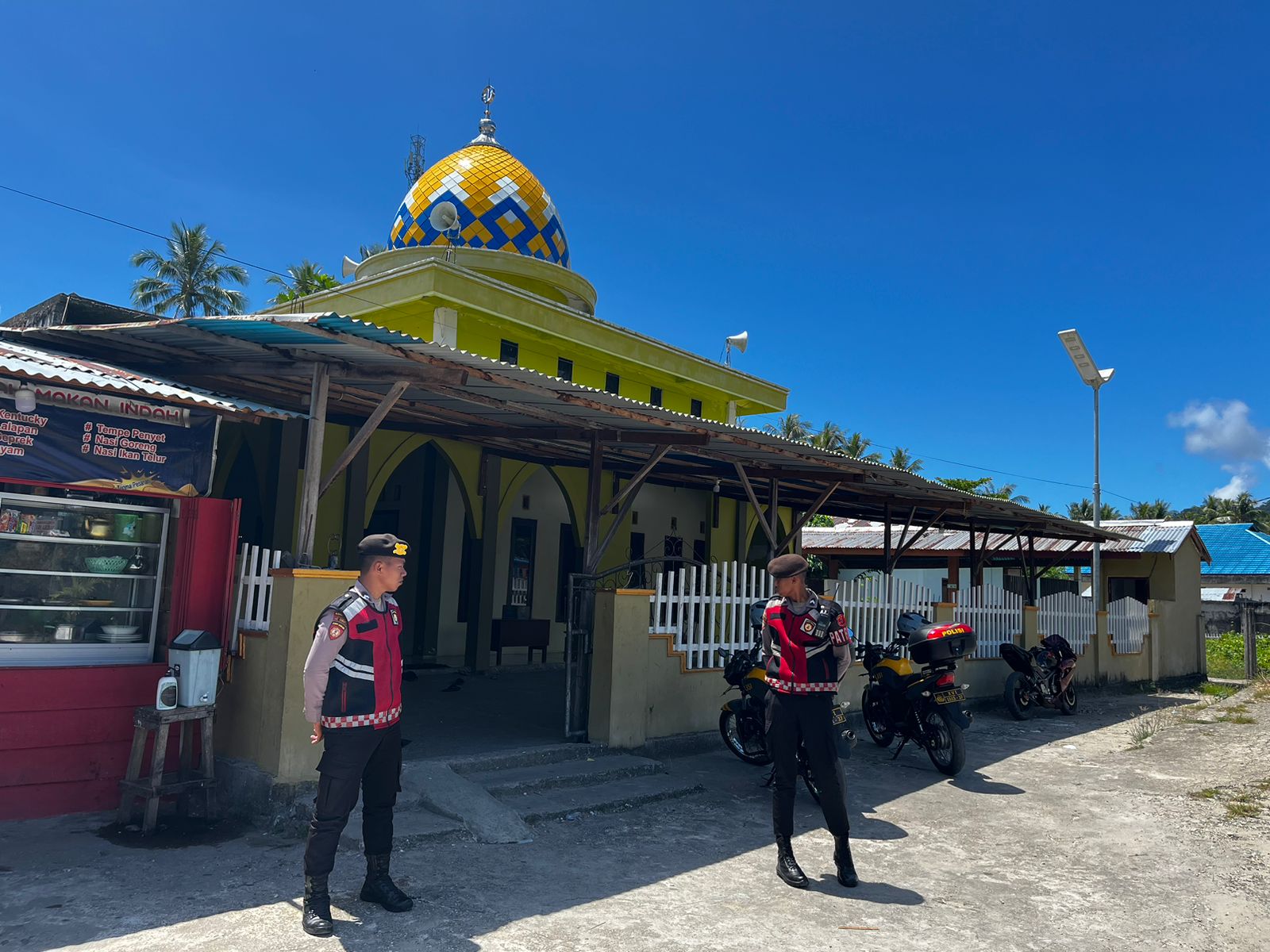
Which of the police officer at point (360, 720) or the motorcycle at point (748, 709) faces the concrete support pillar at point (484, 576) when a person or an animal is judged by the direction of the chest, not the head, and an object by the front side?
the motorcycle

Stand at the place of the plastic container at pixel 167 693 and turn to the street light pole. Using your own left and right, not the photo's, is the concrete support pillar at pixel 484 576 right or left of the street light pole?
left

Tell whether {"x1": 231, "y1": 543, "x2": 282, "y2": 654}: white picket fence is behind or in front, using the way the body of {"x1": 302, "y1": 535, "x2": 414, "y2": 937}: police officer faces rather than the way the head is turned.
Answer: behind

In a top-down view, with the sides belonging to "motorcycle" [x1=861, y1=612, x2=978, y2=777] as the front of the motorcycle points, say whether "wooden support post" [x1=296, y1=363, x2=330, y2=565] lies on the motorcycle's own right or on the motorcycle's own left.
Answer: on the motorcycle's own left

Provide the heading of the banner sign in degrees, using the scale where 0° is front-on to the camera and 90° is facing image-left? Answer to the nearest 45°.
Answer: approximately 0°

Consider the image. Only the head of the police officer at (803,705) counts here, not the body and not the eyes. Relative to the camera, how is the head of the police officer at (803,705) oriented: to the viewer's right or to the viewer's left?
to the viewer's left

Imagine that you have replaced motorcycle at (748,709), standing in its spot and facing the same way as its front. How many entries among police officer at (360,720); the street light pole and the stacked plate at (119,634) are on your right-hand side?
1

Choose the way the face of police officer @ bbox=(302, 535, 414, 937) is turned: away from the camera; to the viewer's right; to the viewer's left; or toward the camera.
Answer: to the viewer's right

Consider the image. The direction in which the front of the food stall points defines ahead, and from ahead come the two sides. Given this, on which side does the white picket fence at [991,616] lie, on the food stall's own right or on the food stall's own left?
on the food stall's own left

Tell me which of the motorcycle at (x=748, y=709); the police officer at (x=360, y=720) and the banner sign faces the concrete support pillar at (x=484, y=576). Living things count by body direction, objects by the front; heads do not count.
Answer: the motorcycle
